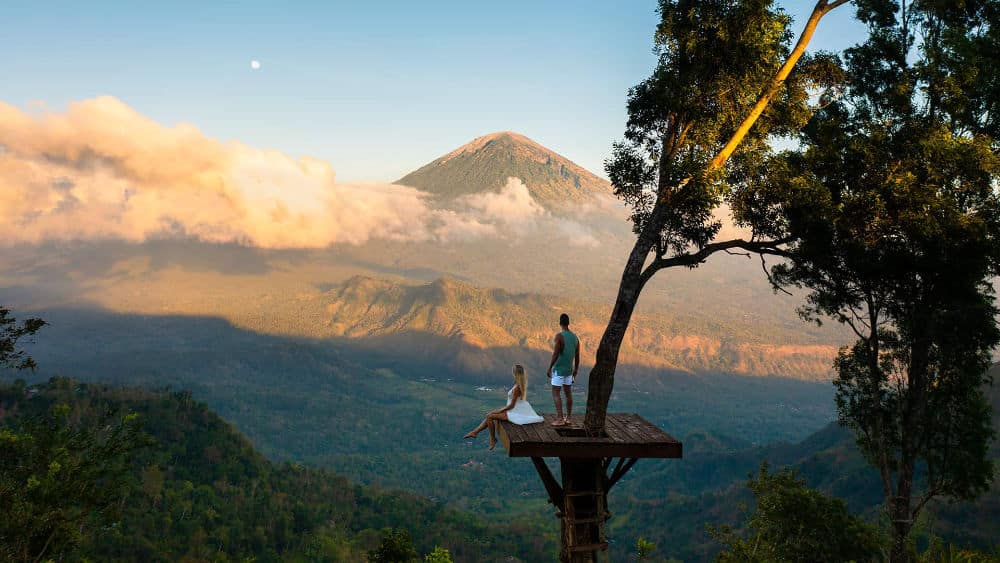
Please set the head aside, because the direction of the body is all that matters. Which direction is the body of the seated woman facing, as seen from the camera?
to the viewer's left

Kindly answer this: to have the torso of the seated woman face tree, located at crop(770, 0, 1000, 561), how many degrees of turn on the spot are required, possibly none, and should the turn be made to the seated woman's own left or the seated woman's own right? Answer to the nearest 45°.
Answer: approximately 180°
